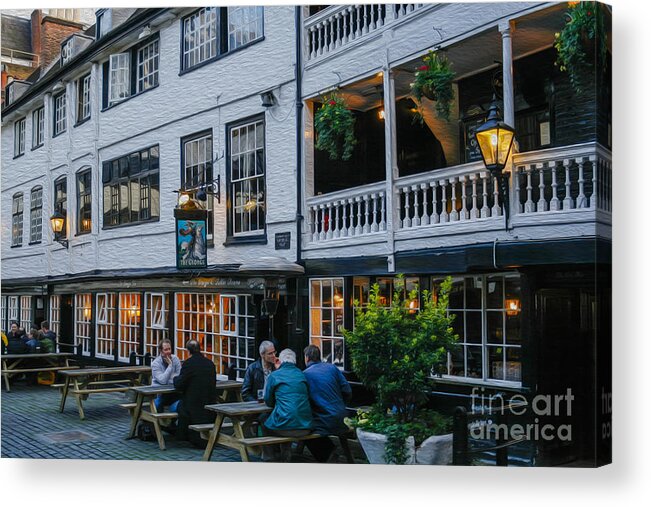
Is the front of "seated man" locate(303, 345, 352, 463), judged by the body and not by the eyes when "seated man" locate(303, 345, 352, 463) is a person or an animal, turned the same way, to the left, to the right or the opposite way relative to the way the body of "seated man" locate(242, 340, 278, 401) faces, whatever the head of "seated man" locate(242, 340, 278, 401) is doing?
the opposite way

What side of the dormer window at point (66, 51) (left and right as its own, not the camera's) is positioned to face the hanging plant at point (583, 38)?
left

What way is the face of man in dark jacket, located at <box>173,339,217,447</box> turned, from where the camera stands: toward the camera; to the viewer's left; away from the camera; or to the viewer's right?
away from the camera

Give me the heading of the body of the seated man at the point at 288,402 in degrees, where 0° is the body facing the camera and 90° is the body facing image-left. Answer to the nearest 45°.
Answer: approximately 180°

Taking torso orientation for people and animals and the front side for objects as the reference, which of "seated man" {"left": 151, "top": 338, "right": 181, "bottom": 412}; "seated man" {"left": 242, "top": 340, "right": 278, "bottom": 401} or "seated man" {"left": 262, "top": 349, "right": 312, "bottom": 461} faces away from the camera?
"seated man" {"left": 262, "top": 349, "right": 312, "bottom": 461}

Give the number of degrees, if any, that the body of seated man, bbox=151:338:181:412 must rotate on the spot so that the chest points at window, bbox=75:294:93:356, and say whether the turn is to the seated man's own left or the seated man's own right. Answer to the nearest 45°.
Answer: approximately 180°

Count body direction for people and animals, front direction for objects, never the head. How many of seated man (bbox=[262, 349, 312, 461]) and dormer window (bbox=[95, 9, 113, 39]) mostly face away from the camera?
1

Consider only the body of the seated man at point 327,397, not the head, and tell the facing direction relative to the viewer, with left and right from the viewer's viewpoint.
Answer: facing away from the viewer and to the left of the viewer

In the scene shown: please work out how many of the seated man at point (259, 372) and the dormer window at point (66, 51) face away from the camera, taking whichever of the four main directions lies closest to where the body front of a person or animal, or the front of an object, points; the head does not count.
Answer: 0
